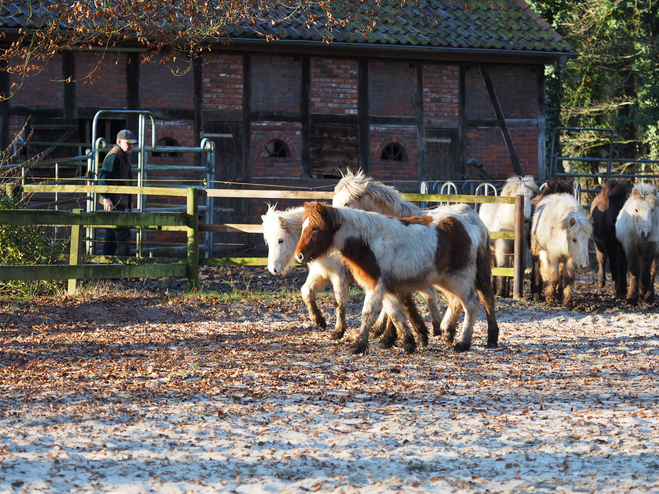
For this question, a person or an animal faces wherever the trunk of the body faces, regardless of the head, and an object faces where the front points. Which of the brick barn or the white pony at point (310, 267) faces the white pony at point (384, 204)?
the brick barn

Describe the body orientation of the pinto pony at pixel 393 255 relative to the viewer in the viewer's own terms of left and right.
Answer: facing to the left of the viewer

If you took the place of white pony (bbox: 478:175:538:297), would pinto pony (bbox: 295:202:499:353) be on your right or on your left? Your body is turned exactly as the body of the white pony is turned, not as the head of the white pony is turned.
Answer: on your right

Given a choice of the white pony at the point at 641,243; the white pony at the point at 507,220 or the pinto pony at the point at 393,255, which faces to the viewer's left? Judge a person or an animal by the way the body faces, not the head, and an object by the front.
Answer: the pinto pony at the point at 393,255

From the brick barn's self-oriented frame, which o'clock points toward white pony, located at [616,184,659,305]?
The white pony is roughly at 11 o'clock from the brick barn.

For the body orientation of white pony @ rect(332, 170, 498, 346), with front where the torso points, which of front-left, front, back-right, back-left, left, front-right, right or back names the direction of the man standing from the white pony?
front-right

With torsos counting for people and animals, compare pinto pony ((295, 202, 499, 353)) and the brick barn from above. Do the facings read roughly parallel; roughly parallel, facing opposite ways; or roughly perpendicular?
roughly perpendicular

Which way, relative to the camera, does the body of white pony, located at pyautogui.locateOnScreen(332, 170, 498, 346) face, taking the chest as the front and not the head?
to the viewer's left

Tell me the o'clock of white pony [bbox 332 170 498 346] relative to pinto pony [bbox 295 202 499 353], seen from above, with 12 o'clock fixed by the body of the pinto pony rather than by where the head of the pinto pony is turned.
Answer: The white pony is roughly at 3 o'clock from the pinto pony.
